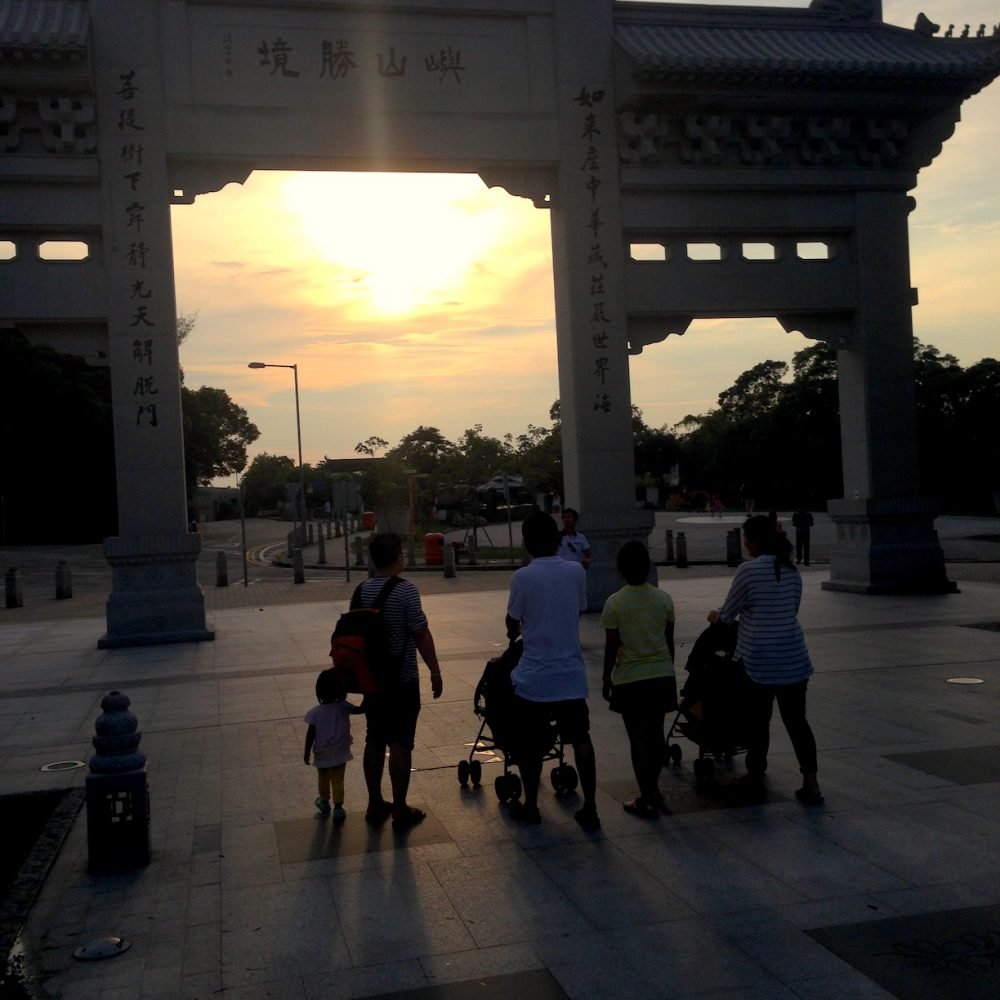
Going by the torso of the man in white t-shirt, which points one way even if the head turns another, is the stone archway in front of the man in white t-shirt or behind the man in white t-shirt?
in front

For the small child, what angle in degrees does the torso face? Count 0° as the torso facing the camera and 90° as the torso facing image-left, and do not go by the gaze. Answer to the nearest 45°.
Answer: approximately 180°

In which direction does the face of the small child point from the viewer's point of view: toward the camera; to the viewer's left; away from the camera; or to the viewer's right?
away from the camera

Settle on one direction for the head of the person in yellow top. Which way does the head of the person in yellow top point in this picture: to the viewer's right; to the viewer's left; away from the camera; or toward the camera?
away from the camera

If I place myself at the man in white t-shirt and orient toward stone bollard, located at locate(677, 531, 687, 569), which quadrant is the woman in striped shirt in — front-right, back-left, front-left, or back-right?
front-right

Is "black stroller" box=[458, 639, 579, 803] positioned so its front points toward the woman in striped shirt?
no

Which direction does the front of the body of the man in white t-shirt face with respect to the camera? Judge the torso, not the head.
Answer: away from the camera

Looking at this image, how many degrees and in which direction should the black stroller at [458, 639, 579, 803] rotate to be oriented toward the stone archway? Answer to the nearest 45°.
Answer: approximately 45° to its right

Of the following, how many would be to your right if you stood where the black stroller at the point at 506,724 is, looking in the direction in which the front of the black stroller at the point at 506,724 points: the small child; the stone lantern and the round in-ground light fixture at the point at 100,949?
0

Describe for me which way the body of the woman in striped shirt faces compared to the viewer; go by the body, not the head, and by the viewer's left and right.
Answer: facing away from the viewer and to the left of the viewer

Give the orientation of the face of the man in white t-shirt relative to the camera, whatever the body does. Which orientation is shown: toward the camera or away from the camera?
away from the camera

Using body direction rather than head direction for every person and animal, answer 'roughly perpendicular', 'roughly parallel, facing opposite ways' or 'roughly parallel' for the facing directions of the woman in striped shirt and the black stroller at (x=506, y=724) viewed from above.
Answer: roughly parallel

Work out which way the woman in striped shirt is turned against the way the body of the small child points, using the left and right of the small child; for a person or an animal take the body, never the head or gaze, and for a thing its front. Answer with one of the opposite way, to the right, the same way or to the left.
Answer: the same way

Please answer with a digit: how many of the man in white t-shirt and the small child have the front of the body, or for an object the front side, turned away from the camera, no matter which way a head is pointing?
2

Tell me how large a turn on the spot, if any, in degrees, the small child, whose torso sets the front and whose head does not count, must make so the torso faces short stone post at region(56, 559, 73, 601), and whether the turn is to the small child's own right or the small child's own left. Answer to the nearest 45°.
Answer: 0° — they already face it
